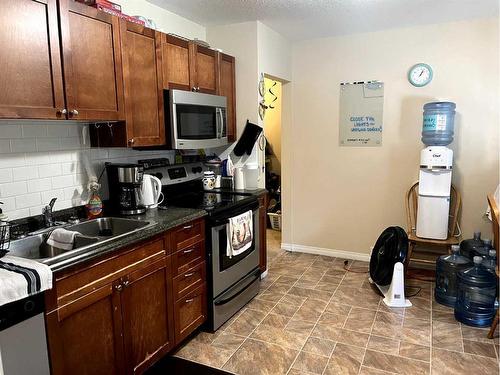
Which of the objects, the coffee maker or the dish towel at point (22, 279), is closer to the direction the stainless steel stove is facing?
the dish towel

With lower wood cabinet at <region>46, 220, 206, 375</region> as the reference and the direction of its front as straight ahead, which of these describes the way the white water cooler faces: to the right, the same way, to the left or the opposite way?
to the right

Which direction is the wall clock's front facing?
toward the camera

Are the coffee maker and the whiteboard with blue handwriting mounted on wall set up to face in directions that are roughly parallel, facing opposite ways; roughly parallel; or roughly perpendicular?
roughly perpendicular

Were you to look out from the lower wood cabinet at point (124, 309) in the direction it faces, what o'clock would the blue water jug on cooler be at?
The blue water jug on cooler is roughly at 10 o'clock from the lower wood cabinet.

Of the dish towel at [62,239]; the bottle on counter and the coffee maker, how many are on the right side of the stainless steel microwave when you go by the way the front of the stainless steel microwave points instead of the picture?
3

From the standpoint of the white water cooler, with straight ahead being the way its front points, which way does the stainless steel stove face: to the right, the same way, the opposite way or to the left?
to the left

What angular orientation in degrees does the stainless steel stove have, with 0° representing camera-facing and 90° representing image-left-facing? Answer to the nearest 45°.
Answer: approximately 315°

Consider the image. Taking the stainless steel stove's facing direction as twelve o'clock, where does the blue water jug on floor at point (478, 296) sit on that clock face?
The blue water jug on floor is roughly at 11 o'clock from the stainless steel stove.

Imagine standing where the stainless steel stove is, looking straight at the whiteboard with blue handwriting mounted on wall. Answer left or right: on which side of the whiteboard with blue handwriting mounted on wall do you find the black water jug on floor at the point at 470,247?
right

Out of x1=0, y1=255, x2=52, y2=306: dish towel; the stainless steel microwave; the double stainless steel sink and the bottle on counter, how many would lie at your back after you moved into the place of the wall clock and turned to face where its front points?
0

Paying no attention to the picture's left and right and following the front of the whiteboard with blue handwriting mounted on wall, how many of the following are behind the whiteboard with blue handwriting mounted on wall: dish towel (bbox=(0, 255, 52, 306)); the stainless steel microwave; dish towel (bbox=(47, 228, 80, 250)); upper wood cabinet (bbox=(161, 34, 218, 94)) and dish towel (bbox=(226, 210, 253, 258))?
0

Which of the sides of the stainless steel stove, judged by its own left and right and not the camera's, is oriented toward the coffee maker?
right

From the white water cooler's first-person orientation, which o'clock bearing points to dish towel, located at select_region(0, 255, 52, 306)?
The dish towel is roughly at 1 o'clock from the white water cooler.

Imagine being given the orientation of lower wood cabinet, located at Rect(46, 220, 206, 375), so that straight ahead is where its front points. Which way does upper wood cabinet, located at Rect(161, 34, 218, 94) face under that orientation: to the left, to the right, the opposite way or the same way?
the same way

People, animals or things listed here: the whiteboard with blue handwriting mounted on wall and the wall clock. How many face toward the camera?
2

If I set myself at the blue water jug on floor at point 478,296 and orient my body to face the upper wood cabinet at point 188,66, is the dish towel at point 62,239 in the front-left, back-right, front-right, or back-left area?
front-left

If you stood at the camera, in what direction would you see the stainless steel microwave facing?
facing the viewer and to the right of the viewer

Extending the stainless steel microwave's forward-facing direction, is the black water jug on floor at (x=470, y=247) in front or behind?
in front
